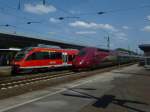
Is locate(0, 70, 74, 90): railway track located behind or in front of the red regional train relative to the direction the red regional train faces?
in front

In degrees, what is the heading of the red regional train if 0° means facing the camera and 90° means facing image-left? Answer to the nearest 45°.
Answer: approximately 45°

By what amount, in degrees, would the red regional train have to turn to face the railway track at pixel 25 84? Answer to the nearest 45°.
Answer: approximately 45° to its left
